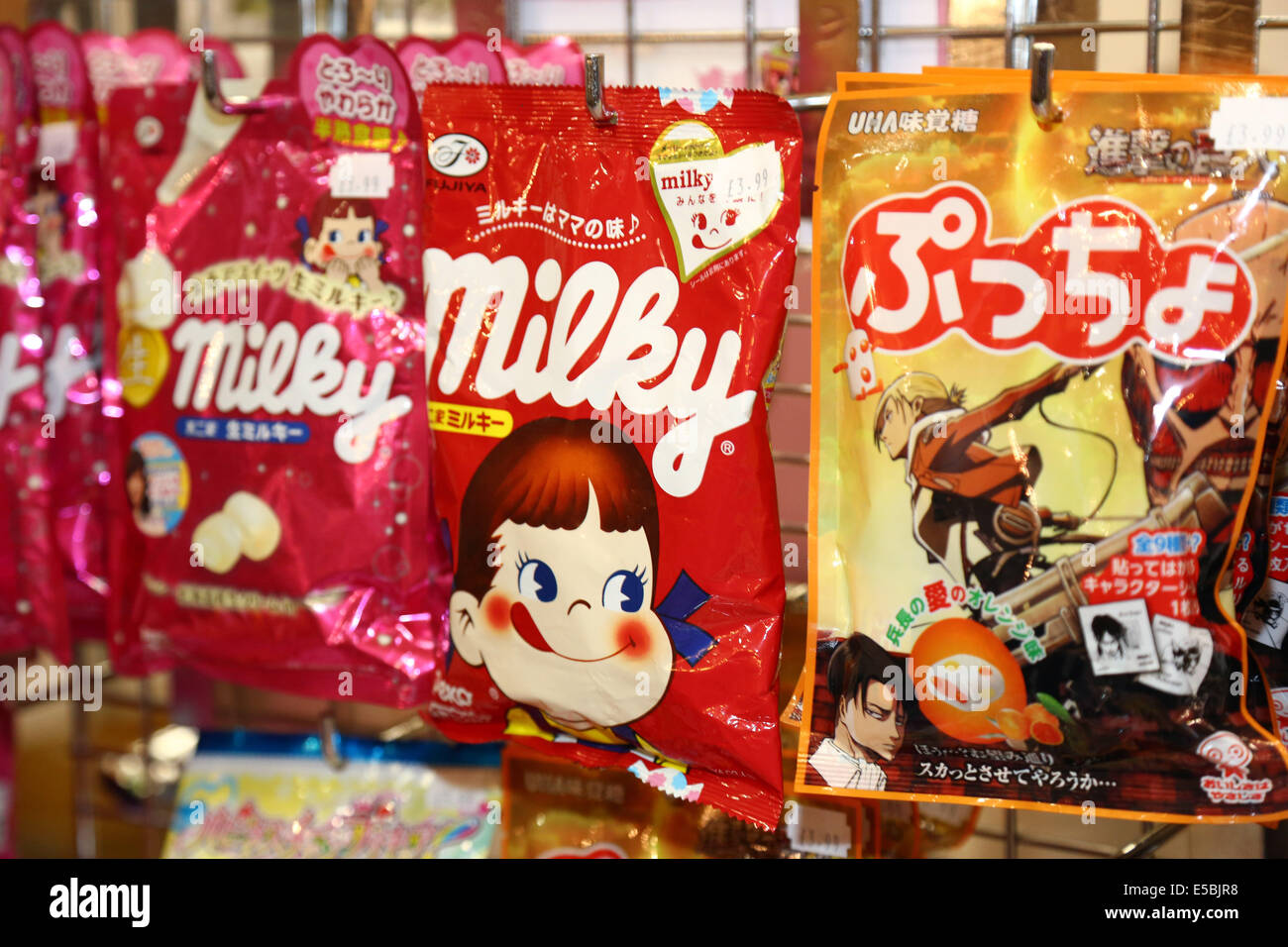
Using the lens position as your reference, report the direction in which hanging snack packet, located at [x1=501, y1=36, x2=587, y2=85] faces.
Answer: facing the viewer

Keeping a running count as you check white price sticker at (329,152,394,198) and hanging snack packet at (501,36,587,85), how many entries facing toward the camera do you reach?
2

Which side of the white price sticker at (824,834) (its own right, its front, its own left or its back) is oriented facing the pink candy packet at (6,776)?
right

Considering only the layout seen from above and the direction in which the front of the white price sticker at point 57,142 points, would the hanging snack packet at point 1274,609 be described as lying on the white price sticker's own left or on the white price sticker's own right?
on the white price sticker's own left

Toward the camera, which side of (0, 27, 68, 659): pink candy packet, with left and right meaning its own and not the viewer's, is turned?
front

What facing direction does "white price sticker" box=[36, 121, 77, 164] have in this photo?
toward the camera

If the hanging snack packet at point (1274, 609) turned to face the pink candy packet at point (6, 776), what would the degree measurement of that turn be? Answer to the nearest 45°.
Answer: approximately 90° to its right

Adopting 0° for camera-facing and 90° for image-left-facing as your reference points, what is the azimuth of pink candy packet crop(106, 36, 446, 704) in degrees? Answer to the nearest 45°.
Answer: approximately 0°

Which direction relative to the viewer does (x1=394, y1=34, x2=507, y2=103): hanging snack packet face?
toward the camera
